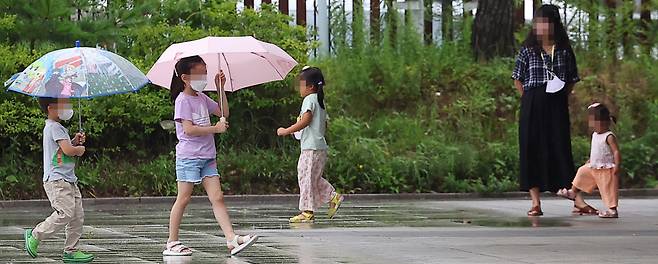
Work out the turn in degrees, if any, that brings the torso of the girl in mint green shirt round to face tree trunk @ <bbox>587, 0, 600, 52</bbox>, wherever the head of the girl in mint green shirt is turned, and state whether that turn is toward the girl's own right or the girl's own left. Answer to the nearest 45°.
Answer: approximately 135° to the girl's own right

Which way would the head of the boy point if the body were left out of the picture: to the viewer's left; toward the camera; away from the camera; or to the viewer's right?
to the viewer's right

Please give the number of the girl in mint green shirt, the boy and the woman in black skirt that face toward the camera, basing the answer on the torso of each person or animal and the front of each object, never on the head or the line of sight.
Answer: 1

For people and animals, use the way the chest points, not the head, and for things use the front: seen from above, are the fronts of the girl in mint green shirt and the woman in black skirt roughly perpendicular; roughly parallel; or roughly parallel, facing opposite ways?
roughly perpendicular

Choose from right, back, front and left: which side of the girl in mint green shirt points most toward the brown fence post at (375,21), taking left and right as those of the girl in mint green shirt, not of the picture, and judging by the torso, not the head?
right

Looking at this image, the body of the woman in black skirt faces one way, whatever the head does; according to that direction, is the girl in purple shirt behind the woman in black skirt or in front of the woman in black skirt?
in front

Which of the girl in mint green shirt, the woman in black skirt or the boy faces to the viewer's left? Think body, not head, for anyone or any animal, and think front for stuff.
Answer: the girl in mint green shirt

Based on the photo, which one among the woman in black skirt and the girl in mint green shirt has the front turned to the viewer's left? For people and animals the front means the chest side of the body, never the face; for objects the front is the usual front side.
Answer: the girl in mint green shirt

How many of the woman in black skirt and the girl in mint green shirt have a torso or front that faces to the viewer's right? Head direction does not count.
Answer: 0

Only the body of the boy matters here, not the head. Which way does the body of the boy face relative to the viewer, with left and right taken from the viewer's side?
facing to the right of the viewer

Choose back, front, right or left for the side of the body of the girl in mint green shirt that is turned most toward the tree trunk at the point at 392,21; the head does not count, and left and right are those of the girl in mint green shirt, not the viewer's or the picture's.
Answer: right

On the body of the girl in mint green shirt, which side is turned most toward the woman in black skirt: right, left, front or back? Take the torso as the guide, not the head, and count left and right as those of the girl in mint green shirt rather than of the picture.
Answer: back
